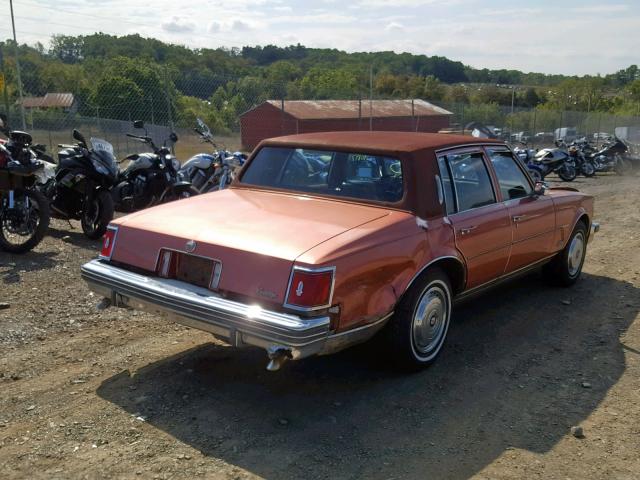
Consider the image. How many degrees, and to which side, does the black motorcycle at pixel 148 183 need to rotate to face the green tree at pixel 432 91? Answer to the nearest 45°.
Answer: approximately 90° to its left

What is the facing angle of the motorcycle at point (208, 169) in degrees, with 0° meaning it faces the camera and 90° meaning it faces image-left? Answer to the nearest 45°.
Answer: approximately 315°

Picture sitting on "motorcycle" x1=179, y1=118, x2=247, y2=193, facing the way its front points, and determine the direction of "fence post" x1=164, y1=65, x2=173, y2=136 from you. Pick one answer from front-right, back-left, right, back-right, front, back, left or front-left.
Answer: back-left

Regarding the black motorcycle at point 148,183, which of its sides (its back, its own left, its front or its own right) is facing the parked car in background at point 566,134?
left

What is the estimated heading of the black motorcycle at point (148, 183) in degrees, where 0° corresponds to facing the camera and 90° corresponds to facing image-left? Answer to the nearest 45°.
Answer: approximately 315°

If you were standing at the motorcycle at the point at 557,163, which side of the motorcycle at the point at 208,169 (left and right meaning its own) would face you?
left

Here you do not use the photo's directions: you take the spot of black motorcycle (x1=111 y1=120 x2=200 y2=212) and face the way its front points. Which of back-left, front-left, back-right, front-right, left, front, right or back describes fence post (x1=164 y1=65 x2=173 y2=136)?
back-left

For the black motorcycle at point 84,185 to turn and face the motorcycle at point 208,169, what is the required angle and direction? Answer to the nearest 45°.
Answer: approximately 90° to its left
